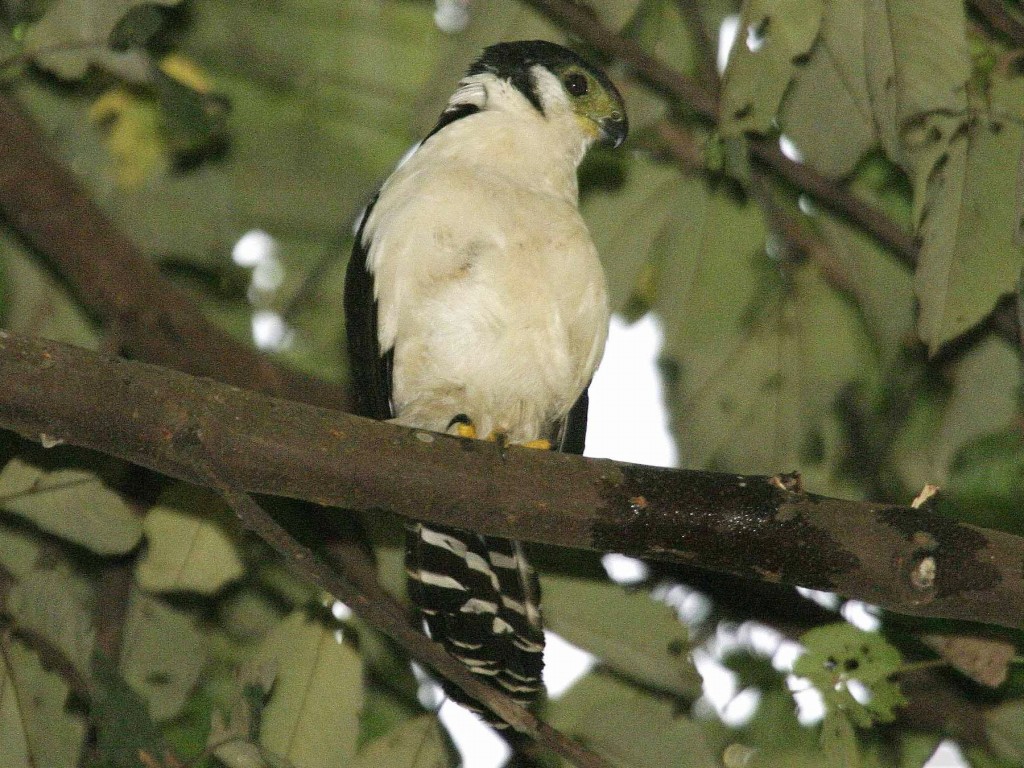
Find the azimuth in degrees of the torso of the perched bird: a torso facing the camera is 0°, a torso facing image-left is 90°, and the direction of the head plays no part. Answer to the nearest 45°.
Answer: approximately 315°

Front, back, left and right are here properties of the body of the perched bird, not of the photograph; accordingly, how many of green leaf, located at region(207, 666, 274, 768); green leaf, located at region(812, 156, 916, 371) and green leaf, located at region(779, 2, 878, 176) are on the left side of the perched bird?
2

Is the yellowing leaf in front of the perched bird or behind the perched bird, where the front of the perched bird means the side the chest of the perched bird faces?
behind

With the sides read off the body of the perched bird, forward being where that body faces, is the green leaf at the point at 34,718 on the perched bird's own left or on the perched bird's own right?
on the perched bird's own right

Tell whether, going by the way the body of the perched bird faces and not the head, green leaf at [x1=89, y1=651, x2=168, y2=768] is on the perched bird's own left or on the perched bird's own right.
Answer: on the perched bird's own right

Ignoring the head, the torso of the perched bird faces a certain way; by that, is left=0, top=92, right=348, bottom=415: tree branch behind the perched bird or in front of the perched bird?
behind

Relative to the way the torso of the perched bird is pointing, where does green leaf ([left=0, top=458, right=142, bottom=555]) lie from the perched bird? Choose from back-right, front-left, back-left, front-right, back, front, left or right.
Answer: right

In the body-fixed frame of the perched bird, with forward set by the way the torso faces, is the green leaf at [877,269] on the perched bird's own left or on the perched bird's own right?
on the perched bird's own left
